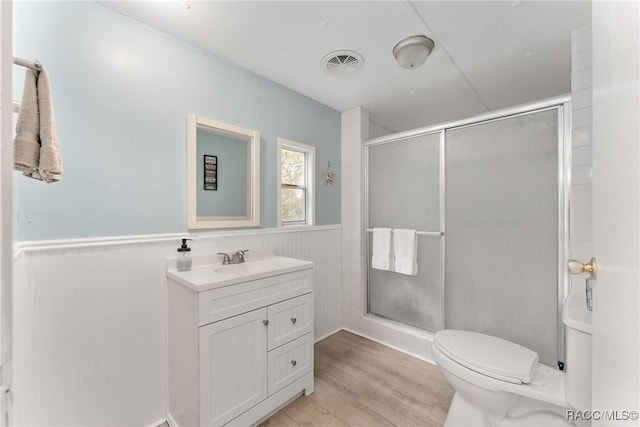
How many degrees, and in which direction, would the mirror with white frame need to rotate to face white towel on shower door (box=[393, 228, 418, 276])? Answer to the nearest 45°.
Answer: approximately 45° to its left

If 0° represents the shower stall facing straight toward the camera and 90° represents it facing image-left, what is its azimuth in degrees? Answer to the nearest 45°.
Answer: approximately 45°

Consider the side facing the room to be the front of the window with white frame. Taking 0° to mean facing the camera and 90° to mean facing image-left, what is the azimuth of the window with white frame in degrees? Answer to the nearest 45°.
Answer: approximately 315°

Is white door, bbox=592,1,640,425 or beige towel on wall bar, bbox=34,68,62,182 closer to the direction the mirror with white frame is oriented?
the white door

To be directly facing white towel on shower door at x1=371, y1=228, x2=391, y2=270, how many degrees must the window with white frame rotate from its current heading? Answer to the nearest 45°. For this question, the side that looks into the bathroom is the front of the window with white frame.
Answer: approximately 45° to its left

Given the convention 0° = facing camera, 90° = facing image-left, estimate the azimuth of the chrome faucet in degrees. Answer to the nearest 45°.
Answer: approximately 315°

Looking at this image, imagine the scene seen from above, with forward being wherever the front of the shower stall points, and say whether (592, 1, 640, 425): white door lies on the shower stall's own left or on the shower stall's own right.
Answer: on the shower stall's own left

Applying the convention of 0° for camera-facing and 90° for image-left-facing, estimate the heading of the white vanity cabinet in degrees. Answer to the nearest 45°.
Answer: approximately 315°
